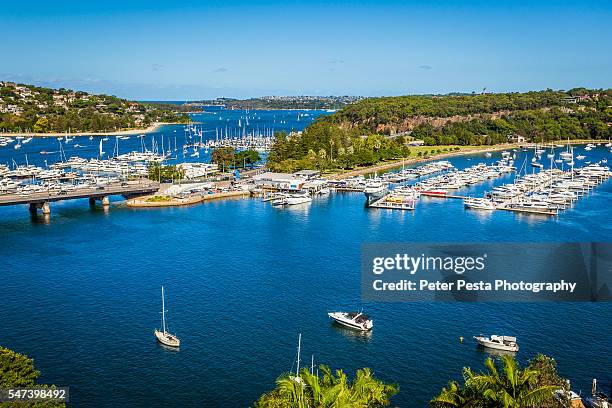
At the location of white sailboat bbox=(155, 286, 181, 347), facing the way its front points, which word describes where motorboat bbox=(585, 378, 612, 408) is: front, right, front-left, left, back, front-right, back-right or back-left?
back

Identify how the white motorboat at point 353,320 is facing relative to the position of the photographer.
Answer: facing away from the viewer and to the left of the viewer

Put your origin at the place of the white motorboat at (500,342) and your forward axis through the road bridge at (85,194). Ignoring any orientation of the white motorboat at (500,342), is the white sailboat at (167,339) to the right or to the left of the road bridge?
left

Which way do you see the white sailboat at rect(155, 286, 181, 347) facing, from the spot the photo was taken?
facing away from the viewer and to the left of the viewer

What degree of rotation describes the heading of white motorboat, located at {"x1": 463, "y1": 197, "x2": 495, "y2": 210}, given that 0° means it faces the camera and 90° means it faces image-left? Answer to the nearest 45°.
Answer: approximately 90°

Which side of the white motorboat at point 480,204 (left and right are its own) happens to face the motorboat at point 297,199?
front
